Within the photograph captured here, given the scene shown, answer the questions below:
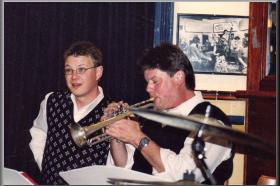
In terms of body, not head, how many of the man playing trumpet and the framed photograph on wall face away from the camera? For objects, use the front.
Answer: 0

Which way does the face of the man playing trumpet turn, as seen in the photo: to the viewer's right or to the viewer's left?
to the viewer's left

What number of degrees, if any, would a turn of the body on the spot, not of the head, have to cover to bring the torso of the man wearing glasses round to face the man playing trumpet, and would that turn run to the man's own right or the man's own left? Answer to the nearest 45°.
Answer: approximately 90° to the man's own left

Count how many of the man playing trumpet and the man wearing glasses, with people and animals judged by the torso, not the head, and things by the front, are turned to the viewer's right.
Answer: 0

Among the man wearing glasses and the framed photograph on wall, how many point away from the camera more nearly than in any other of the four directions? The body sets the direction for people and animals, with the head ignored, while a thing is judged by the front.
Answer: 0

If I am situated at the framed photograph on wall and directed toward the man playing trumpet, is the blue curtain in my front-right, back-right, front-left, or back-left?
front-right

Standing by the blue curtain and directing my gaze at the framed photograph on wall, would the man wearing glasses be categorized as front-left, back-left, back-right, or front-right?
back-right

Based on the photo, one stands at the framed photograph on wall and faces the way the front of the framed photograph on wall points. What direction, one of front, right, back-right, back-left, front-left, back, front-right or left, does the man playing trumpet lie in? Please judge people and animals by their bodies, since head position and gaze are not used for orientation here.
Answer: front

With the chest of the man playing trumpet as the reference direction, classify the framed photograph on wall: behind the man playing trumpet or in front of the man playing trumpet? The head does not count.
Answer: behind

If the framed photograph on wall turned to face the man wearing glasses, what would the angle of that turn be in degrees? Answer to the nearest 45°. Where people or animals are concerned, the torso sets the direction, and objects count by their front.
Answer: approximately 45° to its right

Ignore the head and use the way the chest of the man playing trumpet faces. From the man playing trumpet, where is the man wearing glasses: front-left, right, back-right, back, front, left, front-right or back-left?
right

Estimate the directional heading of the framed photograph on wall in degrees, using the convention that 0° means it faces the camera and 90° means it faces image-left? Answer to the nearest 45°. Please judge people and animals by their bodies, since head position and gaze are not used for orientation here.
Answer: approximately 0°

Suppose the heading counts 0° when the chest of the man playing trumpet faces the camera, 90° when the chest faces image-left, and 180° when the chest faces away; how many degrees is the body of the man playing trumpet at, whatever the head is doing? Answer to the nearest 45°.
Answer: approximately 45°

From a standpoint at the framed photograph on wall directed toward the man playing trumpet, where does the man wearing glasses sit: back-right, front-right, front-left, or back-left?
front-right
